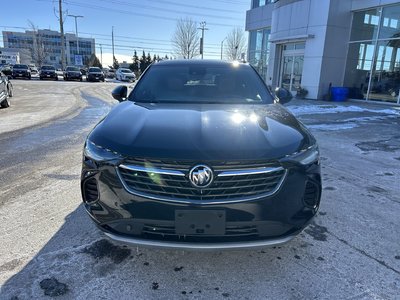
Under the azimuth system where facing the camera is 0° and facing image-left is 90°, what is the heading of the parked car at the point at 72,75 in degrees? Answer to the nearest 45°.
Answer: approximately 0°

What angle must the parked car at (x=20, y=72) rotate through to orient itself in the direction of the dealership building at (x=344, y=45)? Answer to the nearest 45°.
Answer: approximately 45° to its left

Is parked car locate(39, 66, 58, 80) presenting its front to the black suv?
yes

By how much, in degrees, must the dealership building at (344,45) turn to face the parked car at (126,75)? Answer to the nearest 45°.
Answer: approximately 90° to its right

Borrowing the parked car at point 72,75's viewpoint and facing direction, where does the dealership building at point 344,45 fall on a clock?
The dealership building is roughly at 11 o'clock from the parked car.

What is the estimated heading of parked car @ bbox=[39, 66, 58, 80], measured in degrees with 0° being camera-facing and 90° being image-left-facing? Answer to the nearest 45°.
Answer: approximately 0°

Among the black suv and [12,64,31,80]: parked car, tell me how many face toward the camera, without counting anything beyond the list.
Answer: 2

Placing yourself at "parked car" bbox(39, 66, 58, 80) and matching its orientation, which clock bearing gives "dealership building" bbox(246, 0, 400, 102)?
The dealership building is roughly at 11 o'clock from the parked car.

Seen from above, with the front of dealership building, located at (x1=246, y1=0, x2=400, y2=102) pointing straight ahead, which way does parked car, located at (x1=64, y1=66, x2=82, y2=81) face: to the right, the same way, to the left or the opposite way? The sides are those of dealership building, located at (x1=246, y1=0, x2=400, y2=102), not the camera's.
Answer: to the left

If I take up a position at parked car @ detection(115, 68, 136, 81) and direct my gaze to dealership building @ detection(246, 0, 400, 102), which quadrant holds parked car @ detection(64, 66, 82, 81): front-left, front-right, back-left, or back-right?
back-right

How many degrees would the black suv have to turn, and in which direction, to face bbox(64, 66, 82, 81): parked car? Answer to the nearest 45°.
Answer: approximately 135° to its right

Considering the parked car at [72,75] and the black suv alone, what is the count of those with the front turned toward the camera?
2
